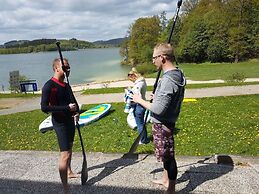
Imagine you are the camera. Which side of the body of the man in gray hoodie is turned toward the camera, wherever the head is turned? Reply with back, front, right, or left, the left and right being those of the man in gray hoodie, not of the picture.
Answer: left

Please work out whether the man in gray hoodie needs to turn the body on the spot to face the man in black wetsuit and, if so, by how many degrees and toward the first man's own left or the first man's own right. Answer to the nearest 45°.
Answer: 0° — they already face them

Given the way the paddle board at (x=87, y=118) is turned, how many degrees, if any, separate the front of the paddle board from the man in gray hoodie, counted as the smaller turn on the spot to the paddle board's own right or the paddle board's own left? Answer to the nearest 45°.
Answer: approximately 135° to the paddle board's own right

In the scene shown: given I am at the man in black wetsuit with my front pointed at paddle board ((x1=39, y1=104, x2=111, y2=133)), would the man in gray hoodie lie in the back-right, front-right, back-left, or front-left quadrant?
back-right

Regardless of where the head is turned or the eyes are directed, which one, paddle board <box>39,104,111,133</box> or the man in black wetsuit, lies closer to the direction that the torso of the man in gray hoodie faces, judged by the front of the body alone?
the man in black wetsuit

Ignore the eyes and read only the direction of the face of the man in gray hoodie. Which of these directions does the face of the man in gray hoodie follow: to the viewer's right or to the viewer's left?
to the viewer's left

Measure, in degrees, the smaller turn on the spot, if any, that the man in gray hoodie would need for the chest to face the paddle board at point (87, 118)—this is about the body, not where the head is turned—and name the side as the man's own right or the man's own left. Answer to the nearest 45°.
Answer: approximately 45° to the man's own right
